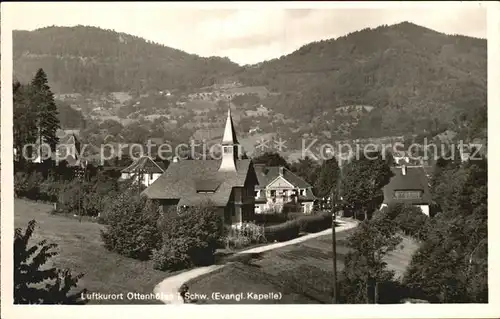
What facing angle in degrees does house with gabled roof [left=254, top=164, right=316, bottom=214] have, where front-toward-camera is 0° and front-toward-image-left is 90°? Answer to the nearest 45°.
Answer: approximately 0°
